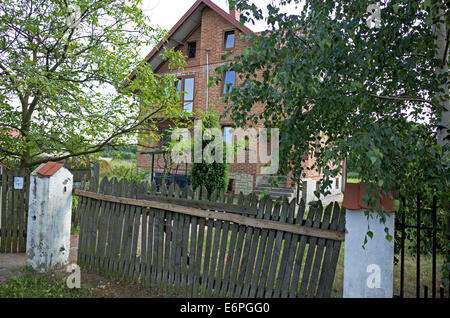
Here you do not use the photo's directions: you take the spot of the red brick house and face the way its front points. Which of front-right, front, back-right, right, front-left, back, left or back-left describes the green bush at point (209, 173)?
front-left

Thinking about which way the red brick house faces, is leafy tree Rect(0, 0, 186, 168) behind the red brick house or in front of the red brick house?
in front

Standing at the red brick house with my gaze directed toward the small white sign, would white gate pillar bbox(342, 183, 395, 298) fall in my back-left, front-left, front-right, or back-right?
front-left

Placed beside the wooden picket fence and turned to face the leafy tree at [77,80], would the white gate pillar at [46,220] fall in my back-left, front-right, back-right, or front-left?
front-left

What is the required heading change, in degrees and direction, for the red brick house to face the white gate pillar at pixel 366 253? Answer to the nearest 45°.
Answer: approximately 45° to its left

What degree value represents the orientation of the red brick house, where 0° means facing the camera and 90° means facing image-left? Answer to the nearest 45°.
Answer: approximately 45°
